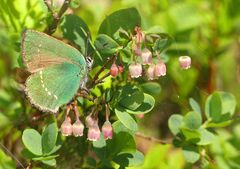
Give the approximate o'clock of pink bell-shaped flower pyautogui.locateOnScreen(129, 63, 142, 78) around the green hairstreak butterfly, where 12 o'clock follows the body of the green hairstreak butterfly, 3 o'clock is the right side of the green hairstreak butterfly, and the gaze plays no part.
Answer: The pink bell-shaped flower is roughly at 12 o'clock from the green hairstreak butterfly.

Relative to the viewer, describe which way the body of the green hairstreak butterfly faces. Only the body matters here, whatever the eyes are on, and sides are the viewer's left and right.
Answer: facing to the right of the viewer

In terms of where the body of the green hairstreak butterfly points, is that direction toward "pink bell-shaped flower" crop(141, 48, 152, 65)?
yes

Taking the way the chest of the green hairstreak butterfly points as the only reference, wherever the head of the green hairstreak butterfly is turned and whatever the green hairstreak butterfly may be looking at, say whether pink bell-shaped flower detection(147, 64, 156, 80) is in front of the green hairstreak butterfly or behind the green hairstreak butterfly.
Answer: in front

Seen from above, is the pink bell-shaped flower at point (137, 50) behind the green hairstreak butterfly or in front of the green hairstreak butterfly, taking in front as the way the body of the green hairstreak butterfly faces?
in front
